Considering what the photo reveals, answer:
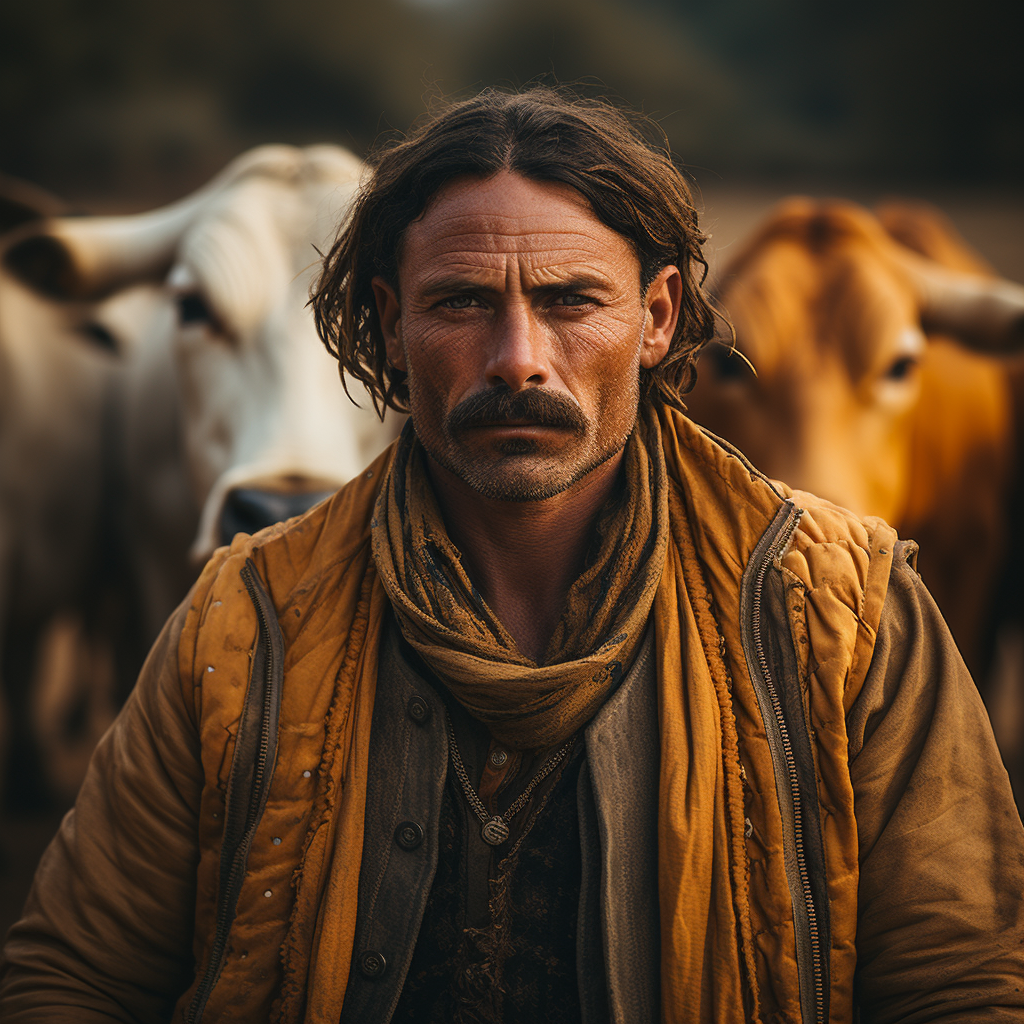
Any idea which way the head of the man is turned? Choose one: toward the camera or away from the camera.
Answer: toward the camera

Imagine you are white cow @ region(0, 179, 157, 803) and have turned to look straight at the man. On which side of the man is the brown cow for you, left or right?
left

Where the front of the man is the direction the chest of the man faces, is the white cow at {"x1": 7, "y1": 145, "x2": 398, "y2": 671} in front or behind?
behind

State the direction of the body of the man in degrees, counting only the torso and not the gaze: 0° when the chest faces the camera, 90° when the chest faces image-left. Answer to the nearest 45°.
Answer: approximately 0°

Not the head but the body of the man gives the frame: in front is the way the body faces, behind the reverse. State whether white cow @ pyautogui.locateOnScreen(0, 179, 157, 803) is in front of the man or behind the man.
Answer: behind
